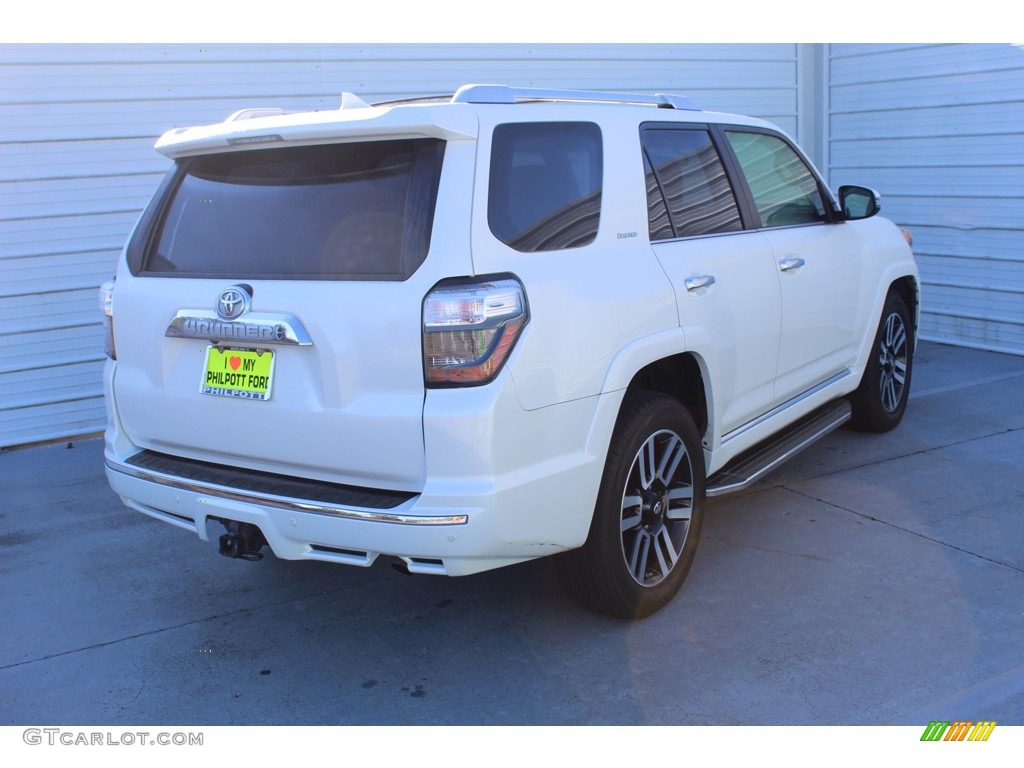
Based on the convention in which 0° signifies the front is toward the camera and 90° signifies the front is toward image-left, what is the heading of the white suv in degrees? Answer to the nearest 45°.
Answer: approximately 225°
